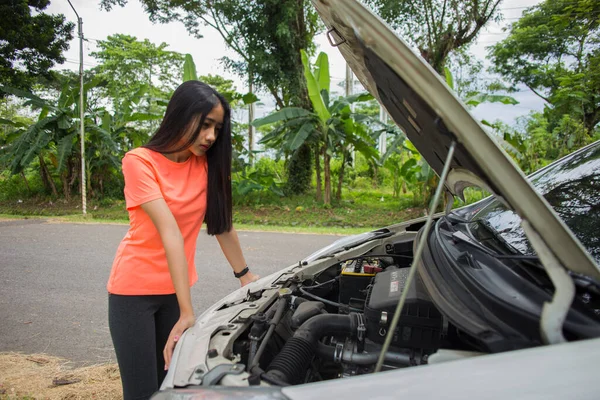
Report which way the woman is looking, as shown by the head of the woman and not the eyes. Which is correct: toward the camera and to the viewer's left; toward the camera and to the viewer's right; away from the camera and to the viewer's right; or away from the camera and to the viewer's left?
toward the camera and to the viewer's right

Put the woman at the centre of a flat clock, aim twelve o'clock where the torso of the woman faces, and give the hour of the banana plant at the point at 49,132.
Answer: The banana plant is roughly at 7 o'clock from the woman.

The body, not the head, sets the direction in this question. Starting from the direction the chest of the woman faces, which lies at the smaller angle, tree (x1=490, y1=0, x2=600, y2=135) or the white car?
the white car

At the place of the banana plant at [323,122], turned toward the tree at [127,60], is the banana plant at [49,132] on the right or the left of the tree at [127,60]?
left

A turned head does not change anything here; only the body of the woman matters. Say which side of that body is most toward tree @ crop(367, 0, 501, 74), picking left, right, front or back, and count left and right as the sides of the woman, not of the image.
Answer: left

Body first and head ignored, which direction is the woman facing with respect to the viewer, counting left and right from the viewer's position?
facing the viewer and to the right of the viewer

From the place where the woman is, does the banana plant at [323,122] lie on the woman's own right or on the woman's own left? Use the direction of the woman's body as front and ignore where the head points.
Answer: on the woman's own left

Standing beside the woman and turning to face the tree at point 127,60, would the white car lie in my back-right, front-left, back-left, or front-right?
back-right

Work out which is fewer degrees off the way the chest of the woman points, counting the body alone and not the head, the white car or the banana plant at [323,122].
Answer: the white car

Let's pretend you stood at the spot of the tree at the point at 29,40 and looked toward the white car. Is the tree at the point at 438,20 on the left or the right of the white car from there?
left

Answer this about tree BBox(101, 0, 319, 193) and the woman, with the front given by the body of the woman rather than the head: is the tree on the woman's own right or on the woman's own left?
on the woman's own left

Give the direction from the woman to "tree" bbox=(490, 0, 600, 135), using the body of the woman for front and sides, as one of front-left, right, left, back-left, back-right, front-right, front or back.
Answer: left
